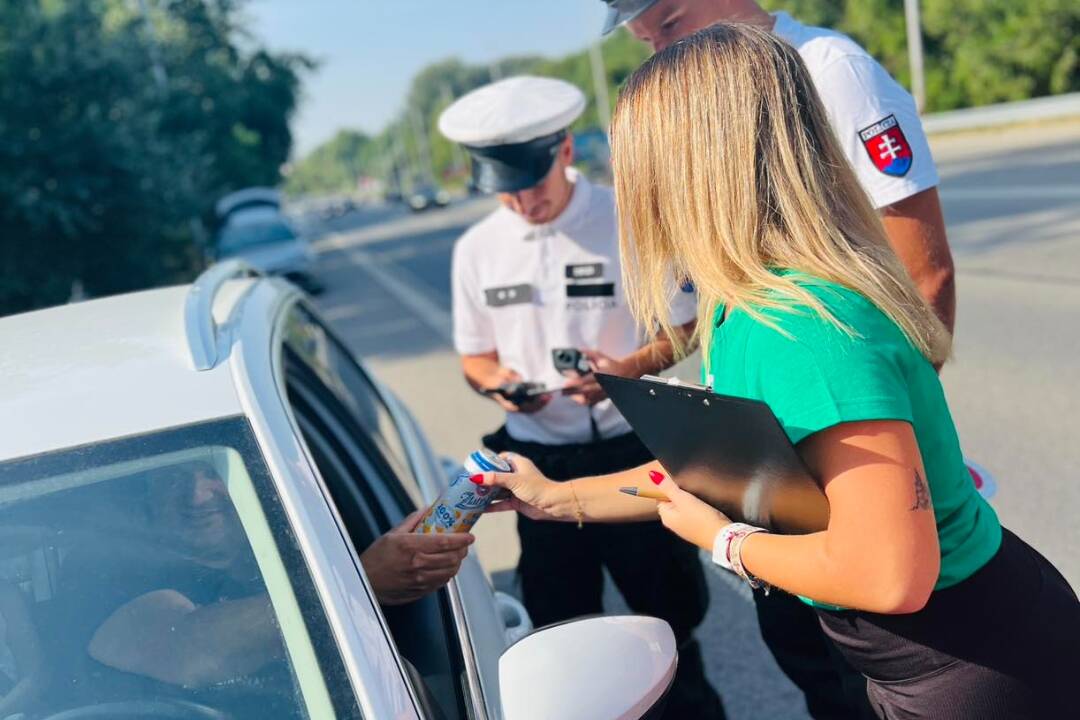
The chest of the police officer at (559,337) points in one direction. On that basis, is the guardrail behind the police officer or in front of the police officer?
behind

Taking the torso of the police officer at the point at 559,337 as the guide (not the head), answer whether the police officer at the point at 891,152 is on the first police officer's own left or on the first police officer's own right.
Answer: on the first police officer's own left

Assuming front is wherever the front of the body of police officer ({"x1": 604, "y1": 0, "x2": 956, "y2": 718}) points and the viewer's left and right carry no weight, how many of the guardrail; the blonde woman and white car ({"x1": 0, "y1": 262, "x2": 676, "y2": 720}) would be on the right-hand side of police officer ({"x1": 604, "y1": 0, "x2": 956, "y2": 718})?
1

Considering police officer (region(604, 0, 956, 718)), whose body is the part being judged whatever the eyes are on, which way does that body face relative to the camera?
to the viewer's left

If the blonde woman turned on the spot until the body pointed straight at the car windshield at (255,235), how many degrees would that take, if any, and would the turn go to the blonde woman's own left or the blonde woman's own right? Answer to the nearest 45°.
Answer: approximately 45° to the blonde woman's own right

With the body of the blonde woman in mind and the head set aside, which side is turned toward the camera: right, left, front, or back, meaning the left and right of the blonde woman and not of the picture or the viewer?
left

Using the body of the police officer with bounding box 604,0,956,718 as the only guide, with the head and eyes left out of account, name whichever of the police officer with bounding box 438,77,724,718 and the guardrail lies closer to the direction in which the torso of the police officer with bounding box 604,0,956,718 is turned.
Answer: the police officer

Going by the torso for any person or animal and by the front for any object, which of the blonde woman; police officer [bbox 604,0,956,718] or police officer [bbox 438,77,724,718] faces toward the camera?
police officer [bbox 438,77,724,718]

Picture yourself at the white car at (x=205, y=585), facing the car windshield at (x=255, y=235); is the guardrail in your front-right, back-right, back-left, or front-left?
front-right

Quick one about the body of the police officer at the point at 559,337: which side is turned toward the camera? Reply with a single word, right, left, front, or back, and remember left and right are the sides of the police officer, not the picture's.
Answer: front

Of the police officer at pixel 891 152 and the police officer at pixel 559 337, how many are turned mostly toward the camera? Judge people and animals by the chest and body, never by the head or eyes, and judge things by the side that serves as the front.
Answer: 1

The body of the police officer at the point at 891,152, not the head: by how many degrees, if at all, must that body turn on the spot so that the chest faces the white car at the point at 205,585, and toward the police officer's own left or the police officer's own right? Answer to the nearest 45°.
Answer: approximately 45° to the police officer's own left

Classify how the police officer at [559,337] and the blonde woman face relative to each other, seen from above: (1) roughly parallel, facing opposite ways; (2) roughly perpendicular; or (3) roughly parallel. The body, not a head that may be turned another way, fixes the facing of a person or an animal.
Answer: roughly perpendicular

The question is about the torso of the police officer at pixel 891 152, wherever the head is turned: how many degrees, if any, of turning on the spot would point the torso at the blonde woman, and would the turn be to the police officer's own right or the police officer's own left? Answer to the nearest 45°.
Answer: approximately 90° to the police officer's own left

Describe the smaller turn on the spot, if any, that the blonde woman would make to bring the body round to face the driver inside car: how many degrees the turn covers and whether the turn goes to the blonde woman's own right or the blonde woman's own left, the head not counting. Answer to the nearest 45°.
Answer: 0° — they already face them

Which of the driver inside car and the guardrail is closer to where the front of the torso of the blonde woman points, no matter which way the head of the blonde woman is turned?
the driver inside car

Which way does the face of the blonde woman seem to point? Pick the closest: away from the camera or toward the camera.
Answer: away from the camera

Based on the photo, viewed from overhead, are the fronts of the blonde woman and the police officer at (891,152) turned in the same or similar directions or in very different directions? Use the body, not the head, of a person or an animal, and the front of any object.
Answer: same or similar directions

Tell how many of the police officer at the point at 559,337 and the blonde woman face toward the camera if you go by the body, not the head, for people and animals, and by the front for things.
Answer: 1
